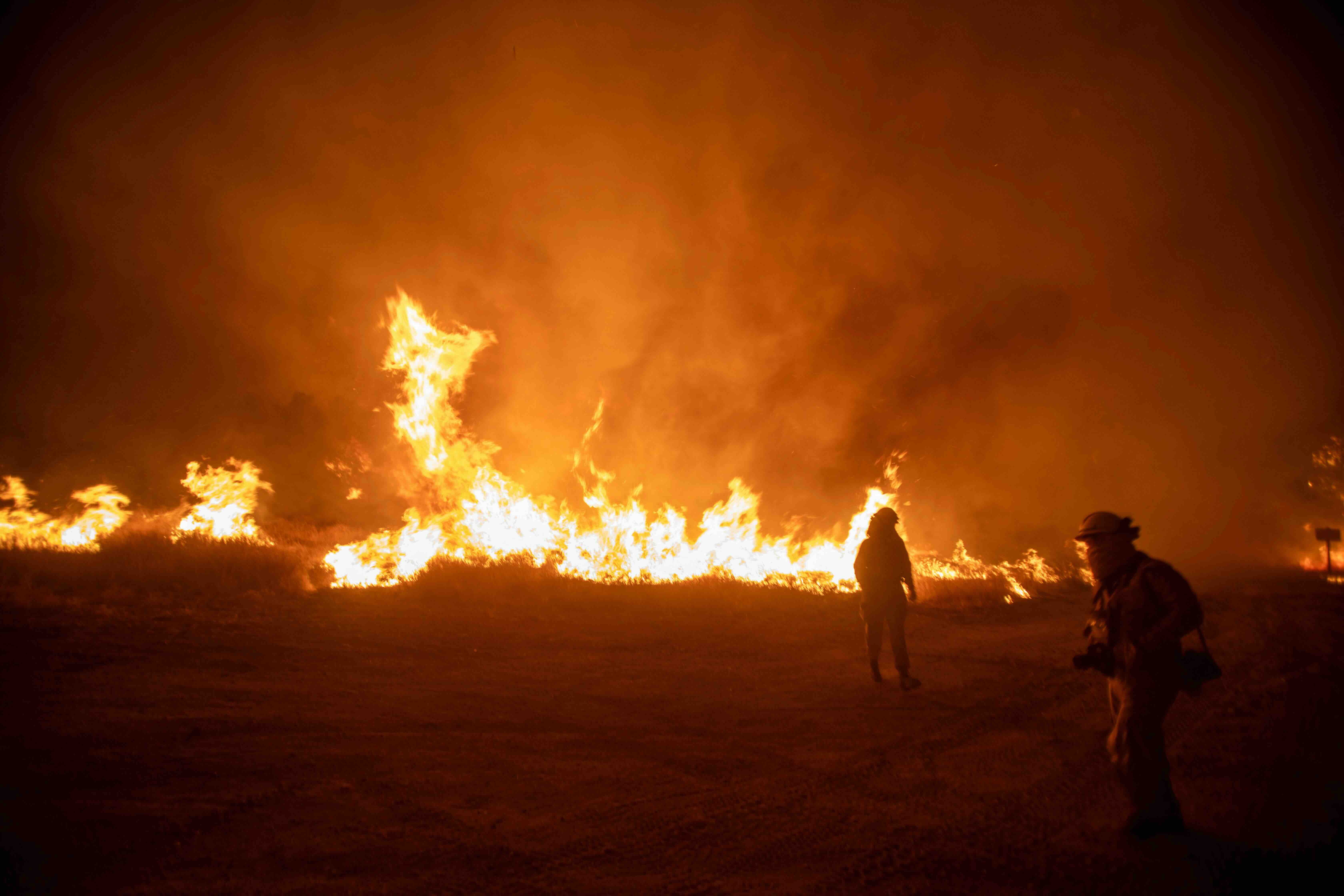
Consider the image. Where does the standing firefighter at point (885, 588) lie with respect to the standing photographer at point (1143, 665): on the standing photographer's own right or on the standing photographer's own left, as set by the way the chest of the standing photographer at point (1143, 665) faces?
on the standing photographer's own right

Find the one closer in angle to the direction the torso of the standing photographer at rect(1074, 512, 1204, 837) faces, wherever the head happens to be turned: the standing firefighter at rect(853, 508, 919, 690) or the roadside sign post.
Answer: the standing firefighter

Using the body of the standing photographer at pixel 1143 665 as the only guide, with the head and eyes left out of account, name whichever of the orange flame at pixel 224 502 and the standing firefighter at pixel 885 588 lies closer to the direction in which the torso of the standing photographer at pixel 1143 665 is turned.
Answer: the orange flame

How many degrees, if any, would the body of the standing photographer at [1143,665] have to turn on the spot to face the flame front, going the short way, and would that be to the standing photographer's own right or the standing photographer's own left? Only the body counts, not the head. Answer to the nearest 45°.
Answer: approximately 45° to the standing photographer's own right

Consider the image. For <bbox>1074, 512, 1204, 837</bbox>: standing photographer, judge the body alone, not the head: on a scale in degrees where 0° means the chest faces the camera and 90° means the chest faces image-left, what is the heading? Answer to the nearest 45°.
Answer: approximately 90°

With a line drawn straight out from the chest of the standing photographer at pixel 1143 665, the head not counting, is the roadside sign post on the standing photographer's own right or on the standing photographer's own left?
on the standing photographer's own right

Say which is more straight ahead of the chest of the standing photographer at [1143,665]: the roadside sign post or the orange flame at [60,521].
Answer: the orange flame

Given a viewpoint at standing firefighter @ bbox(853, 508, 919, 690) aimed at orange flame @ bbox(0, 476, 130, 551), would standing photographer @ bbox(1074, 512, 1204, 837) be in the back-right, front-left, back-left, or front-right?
back-left
